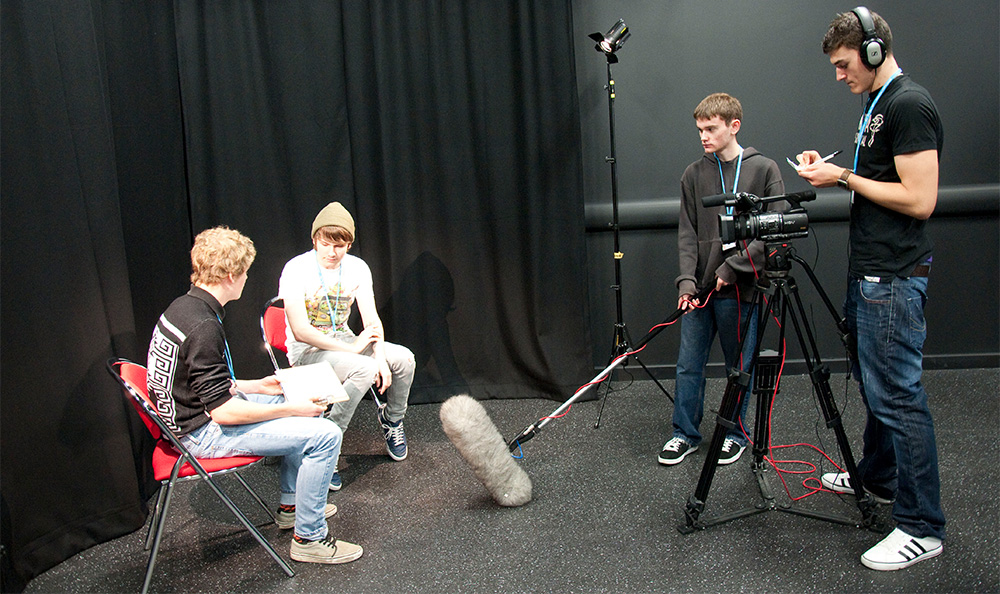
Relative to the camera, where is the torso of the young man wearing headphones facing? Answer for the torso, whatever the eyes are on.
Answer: to the viewer's left

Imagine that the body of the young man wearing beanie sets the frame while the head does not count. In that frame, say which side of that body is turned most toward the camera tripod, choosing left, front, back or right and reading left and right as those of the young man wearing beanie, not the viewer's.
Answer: front

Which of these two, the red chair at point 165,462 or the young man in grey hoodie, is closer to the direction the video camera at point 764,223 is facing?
the red chair

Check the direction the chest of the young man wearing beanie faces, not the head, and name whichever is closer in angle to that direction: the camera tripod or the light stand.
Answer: the camera tripod

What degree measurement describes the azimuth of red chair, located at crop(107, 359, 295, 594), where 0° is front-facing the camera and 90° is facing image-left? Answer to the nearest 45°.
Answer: approximately 270°

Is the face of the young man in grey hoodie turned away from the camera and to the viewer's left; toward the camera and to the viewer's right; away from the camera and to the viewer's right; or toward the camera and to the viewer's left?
toward the camera and to the viewer's left

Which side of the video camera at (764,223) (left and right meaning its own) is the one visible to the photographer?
left

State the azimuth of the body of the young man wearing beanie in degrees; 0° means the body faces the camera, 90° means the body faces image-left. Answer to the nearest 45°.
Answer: approximately 315°

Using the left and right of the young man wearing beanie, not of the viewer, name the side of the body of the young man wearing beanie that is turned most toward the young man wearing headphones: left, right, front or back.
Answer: front

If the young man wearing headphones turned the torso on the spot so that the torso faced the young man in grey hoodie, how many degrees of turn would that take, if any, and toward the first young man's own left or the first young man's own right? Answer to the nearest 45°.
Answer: approximately 45° to the first young man's own right

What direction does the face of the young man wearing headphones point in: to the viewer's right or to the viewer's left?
to the viewer's left

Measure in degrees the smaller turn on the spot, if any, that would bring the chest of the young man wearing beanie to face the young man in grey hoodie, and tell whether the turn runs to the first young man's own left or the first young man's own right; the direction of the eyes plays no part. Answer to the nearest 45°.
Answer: approximately 45° to the first young man's own left

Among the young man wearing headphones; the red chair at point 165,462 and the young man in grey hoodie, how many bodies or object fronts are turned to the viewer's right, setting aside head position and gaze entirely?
1
